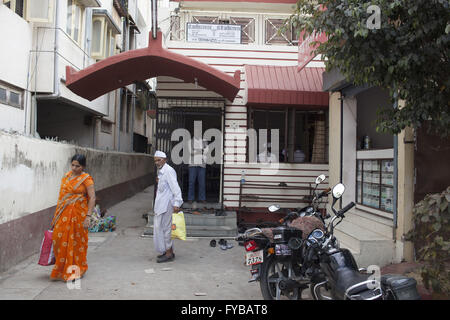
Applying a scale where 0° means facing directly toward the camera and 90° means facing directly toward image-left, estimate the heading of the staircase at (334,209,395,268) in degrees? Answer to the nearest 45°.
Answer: approximately 45°

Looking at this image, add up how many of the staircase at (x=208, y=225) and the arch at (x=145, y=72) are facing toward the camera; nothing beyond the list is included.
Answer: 2

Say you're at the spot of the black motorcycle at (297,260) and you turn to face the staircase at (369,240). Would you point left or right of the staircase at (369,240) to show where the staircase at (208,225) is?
left

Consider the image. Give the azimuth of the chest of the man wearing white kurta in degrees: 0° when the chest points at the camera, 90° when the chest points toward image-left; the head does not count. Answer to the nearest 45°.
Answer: approximately 45°
